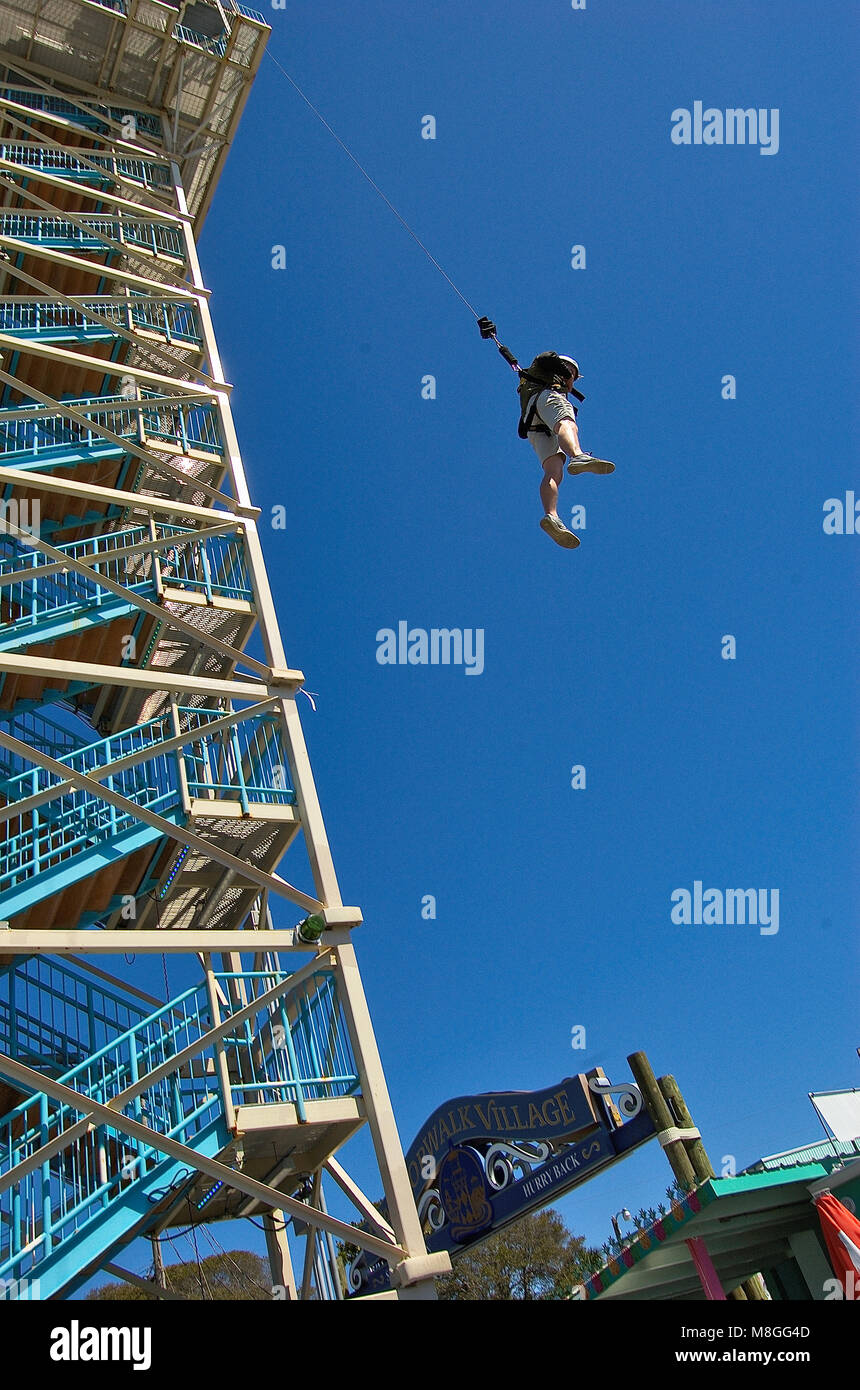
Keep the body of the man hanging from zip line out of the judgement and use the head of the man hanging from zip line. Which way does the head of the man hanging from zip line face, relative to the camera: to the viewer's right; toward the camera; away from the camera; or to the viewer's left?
to the viewer's right

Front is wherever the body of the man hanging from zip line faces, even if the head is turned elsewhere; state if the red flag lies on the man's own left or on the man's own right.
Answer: on the man's own left

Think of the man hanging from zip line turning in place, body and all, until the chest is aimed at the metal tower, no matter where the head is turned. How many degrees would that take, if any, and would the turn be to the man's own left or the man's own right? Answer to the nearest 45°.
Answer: approximately 135° to the man's own left

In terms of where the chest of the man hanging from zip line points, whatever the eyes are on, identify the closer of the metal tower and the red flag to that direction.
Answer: the red flag

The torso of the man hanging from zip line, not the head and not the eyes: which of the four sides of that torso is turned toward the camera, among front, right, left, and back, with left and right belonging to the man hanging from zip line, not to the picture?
right

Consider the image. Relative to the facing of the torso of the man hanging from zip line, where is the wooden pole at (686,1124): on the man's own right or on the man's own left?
on the man's own left
